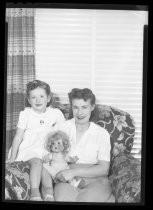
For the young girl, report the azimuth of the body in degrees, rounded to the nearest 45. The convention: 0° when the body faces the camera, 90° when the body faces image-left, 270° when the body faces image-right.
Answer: approximately 0°

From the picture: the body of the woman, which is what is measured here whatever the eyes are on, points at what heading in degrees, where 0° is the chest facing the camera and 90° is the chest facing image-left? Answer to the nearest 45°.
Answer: approximately 45°
